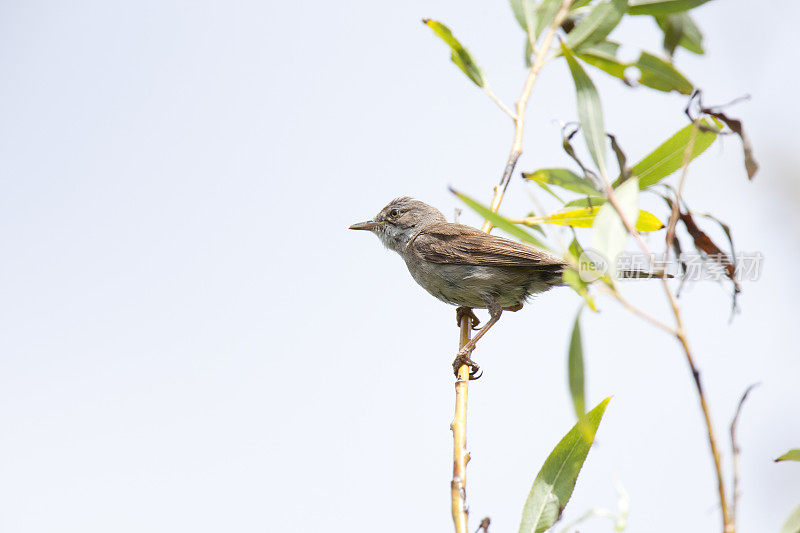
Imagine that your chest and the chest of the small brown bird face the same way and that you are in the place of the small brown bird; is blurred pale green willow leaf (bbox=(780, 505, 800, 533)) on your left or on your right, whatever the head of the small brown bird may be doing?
on your left

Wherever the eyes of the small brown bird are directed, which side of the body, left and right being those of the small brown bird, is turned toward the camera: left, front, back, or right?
left
